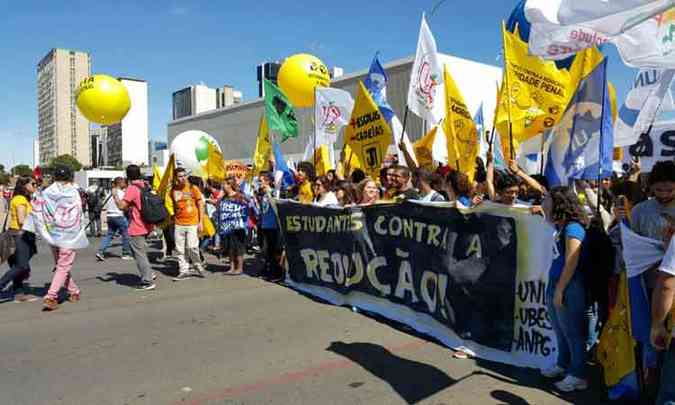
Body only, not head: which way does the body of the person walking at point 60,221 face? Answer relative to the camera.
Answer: away from the camera

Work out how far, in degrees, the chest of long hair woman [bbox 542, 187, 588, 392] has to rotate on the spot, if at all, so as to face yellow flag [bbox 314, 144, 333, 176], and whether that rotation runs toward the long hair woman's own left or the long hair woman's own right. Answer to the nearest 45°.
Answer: approximately 45° to the long hair woman's own right
